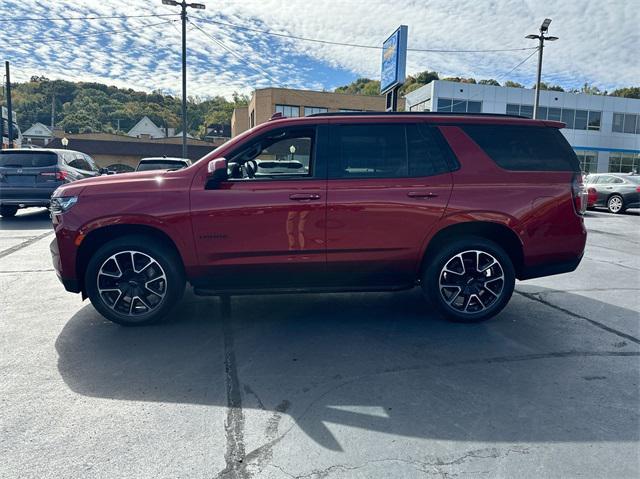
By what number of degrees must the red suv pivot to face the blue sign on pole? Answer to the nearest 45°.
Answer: approximately 90° to its right

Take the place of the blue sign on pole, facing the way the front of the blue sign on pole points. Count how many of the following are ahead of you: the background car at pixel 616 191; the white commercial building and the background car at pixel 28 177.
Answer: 1

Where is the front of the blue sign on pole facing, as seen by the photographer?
facing the viewer and to the left of the viewer

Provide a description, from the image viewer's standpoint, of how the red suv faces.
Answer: facing to the left of the viewer

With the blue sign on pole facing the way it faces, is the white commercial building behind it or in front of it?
behind

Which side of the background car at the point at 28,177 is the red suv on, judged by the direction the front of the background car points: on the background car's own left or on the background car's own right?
on the background car's own right

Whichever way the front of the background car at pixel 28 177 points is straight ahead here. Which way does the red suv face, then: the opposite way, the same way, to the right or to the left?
to the left

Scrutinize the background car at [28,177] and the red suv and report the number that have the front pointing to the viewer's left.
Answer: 1

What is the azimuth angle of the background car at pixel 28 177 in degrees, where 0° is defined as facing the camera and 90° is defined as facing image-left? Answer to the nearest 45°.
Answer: approximately 225°

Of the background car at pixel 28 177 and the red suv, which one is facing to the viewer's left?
the red suv

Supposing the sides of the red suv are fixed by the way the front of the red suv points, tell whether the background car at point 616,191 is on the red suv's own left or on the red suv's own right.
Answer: on the red suv's own right

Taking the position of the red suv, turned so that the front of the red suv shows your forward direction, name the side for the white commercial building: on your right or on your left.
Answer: on your right

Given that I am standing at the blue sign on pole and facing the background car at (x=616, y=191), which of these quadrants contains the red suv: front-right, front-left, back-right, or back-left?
front-right

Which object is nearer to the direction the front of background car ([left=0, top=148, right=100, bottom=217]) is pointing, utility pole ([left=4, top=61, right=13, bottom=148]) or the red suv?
the utility pole
